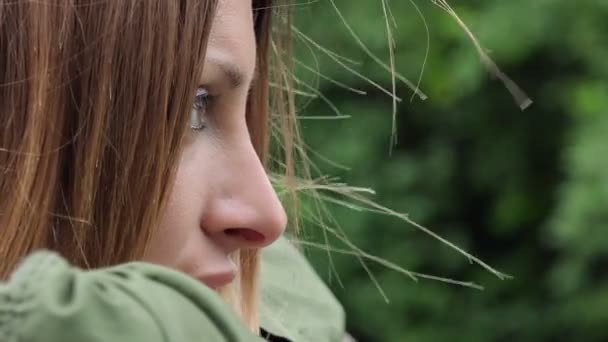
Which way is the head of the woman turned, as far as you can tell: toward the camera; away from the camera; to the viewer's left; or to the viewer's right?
to the viewer's right

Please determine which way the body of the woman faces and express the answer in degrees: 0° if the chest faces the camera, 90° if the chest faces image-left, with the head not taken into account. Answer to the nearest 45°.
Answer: approximately 270°
